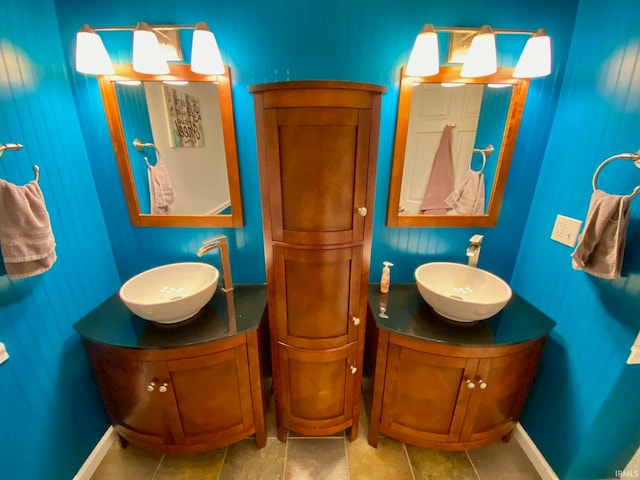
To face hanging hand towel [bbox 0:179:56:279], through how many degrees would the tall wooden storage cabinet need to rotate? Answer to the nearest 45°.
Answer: approximately 90° to its right

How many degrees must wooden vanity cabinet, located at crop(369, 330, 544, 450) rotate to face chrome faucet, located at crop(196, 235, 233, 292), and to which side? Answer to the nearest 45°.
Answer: approximately 90° to its right

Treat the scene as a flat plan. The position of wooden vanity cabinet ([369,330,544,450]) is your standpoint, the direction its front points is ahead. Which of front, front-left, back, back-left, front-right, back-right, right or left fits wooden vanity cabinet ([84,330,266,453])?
front-right

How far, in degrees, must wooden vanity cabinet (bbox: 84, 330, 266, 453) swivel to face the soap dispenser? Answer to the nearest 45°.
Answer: approximately 90° to its left

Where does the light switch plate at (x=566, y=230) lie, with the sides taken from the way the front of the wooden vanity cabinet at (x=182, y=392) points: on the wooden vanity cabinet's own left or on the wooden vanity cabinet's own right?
on the wooden vanity cabinet's own left

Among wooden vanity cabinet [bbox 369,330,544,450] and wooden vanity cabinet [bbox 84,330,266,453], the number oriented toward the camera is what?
2

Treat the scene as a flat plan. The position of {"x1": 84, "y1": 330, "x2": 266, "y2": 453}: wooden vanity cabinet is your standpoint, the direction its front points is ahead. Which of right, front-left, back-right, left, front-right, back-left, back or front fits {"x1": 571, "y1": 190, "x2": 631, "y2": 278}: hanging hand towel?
front-left

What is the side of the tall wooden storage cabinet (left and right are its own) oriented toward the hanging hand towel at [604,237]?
left

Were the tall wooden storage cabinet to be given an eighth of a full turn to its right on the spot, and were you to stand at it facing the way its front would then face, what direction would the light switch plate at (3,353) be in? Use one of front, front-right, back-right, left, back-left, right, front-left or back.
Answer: front-right
